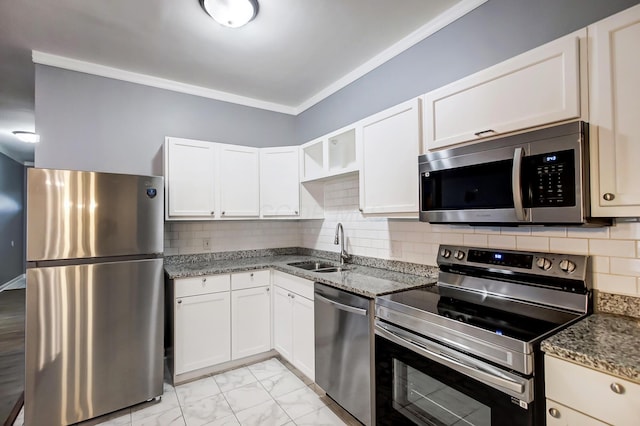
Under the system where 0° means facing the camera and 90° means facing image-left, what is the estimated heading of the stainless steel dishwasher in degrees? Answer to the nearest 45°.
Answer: approximately 45°

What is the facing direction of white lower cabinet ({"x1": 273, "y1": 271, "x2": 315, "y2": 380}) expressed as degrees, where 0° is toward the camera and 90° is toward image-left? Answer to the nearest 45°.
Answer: approximately 45°

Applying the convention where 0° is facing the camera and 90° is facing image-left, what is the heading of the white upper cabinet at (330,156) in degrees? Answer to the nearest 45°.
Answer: approximately 45°

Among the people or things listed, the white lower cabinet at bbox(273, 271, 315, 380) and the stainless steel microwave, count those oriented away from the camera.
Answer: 0

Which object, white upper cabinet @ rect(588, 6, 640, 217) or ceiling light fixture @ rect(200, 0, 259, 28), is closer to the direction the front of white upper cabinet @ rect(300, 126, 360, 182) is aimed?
the ceiling light fixture
